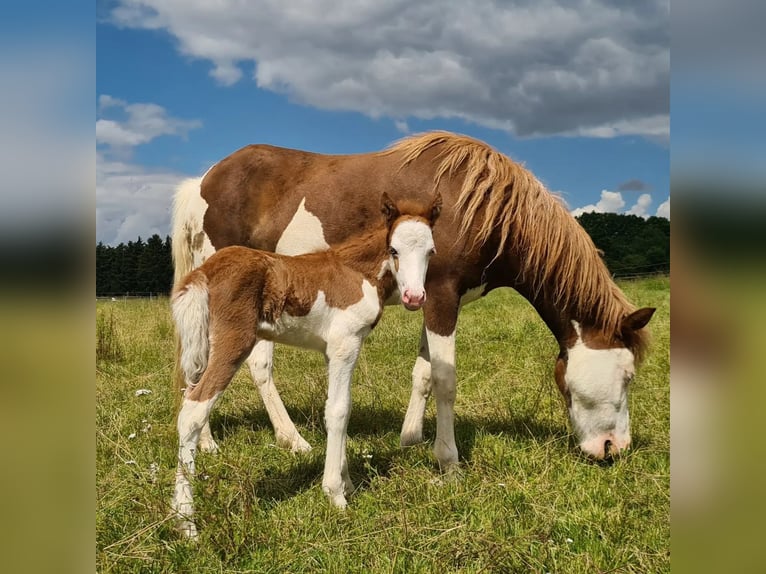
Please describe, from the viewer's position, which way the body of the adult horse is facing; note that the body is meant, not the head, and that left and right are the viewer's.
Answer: facing to the right of the viewer

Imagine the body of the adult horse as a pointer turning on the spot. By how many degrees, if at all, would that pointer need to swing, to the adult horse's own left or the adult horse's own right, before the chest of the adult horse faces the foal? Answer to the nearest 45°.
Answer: approximately 135° to the adult horse's own right

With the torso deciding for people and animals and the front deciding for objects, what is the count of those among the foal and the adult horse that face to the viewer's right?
2

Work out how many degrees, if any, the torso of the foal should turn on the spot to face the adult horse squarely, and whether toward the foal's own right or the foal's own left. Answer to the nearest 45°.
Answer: approximately 45° to the foal's own left

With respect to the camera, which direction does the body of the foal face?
to the viewer's right
